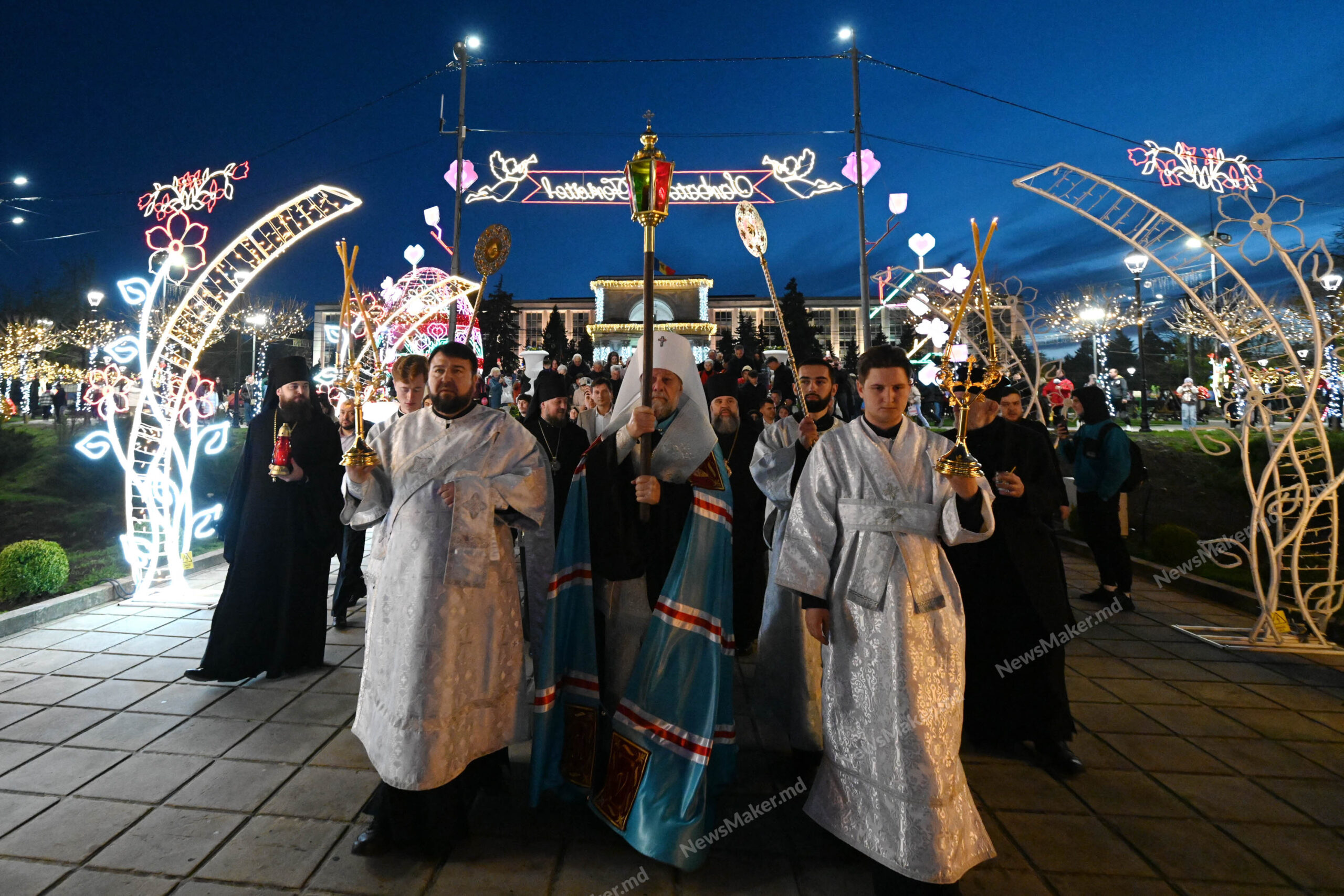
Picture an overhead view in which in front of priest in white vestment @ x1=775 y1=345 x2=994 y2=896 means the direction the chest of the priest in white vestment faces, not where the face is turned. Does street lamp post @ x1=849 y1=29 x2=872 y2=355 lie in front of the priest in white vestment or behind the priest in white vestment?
behind

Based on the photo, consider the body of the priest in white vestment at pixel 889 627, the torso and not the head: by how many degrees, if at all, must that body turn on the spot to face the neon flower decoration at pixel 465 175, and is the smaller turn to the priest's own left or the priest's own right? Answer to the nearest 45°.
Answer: approximately 135° to the priest's own right

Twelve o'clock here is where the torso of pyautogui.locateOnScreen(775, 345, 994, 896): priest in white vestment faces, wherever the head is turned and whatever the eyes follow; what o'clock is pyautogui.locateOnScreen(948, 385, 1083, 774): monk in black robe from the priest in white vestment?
The monk in black robe is roughly at 7 o'clock from the priest in white vestment.

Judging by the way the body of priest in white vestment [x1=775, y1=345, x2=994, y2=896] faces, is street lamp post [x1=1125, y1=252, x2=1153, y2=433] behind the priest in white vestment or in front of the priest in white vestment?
behind

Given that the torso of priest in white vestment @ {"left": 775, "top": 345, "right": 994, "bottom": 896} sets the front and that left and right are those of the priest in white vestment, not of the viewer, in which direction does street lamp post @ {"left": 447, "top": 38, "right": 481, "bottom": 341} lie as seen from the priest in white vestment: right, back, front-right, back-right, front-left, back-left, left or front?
back-right

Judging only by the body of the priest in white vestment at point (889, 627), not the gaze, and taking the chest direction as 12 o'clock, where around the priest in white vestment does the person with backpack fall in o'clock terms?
The person with backpack is roughly at 7 o'clock from the priest in white vestment.

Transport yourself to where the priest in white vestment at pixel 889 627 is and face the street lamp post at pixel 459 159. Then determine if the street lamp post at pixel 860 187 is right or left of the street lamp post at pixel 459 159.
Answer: right

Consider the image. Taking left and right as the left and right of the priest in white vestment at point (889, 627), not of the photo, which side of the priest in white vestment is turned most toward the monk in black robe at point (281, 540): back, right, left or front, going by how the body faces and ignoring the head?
right

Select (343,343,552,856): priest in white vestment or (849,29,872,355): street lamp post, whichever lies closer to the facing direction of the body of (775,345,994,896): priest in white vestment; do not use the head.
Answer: the priest in white vestment

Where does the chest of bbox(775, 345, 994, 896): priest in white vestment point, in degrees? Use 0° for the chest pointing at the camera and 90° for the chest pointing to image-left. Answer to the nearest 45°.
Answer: approximately 0°

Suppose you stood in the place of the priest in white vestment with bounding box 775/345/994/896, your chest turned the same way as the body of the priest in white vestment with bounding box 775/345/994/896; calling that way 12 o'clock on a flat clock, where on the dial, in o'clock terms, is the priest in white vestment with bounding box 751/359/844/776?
the priest in white vestment with bounding box 751/359/844/776 is roughly at 5 o'clock from the priest in white vestment with bounding box 775/345/994/896.
